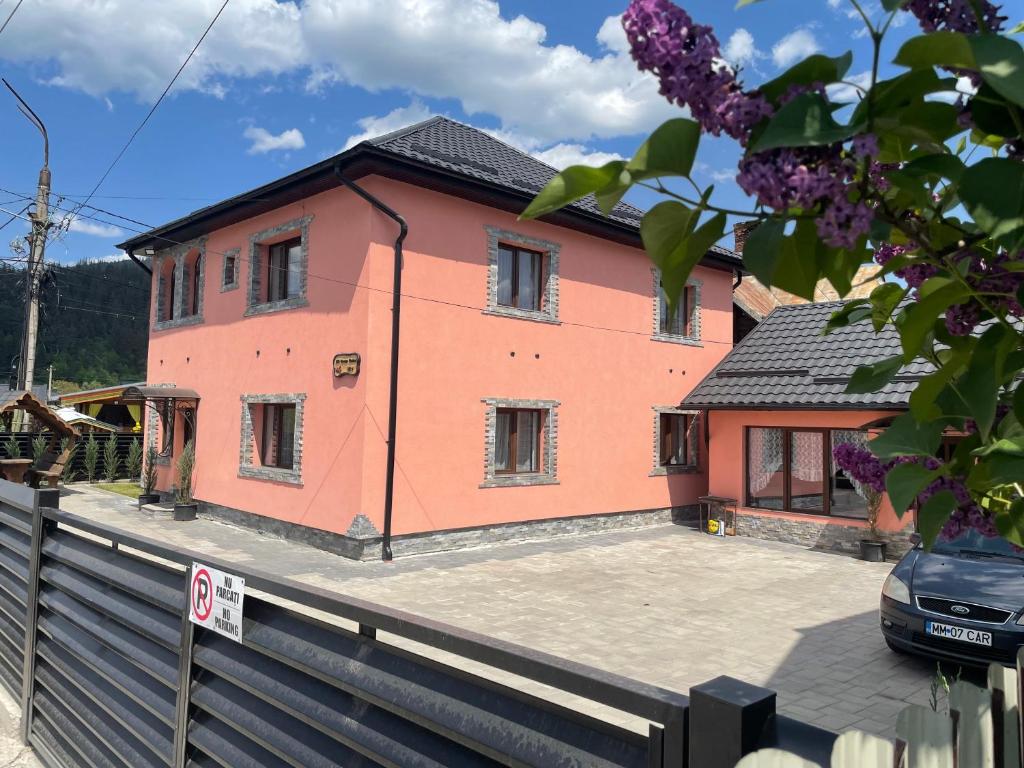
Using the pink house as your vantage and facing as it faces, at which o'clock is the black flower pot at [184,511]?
The black flower pot is roughly at 2 o'clock from the pink house.

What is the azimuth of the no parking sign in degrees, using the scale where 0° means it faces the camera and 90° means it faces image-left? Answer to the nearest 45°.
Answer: approximately 45°

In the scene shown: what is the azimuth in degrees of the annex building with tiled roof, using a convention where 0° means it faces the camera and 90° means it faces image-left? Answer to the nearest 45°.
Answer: approximately 0°

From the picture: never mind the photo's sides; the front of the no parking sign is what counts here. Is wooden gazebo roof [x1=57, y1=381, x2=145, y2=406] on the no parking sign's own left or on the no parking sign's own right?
on the no parking sign's own right

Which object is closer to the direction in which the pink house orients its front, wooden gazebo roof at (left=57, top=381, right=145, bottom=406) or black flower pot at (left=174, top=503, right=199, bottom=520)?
the black flower pot
